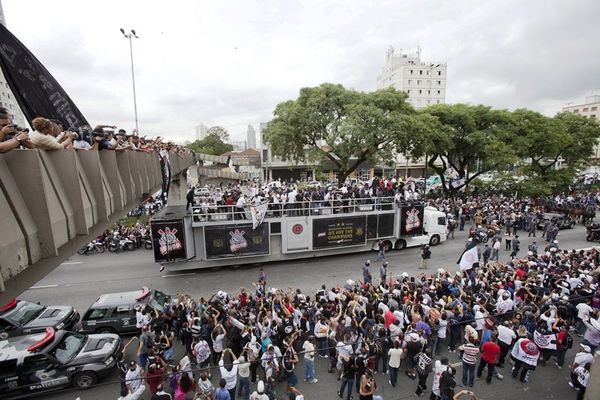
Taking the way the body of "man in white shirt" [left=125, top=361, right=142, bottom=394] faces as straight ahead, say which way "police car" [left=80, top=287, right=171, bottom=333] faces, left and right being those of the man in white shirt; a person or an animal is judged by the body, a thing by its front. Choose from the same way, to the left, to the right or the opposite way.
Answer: to the right

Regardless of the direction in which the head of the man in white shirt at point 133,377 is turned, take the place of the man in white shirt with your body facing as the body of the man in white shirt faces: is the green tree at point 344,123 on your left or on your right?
on your right

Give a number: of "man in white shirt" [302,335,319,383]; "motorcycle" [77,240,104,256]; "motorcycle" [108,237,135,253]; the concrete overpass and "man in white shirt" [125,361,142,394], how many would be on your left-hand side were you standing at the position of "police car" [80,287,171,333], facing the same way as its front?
2

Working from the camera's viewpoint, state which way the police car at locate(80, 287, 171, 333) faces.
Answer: facing to the right of the viewer

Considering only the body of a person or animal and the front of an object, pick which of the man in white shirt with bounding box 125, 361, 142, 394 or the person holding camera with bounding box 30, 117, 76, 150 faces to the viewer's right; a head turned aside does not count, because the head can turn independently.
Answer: the person holding camera

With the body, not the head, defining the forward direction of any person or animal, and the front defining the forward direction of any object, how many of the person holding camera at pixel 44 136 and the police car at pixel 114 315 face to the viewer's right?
2

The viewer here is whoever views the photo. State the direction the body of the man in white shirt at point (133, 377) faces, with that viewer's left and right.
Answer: facing away from the viewer

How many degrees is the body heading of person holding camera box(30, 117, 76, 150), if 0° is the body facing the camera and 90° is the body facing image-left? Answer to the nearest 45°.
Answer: approximately 270°

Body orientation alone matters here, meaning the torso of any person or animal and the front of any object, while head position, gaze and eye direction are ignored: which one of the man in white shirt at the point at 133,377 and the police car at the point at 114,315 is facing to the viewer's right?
the police car

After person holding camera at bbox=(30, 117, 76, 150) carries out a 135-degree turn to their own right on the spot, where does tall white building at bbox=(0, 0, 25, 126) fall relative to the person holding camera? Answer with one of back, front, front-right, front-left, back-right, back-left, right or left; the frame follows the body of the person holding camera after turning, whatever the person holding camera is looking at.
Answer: back-right
